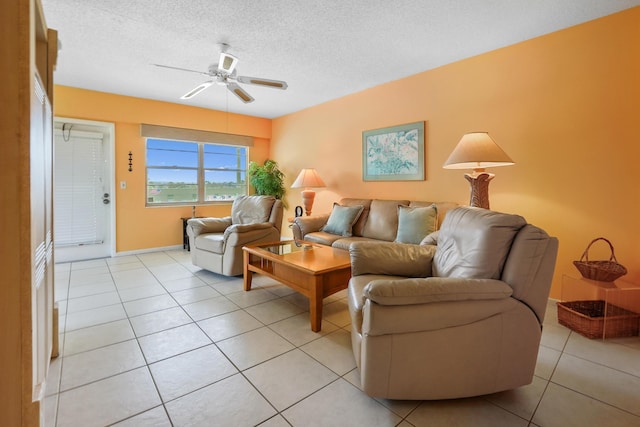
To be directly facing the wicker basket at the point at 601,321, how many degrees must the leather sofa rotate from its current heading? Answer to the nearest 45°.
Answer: approximately 90° to its left

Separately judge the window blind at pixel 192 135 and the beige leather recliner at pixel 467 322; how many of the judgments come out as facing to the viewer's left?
1

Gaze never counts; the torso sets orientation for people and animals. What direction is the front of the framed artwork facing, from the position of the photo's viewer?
facing the viewer and to the left of the viewer

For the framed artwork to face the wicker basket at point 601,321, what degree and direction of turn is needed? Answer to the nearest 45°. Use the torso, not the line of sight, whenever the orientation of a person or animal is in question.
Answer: approximately 90° to its left

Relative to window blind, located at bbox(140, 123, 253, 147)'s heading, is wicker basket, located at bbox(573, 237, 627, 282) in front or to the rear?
in front

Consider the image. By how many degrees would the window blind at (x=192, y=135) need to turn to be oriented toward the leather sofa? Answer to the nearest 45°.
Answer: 0° — it already faces it

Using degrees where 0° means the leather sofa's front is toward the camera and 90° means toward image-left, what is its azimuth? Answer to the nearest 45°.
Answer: approximately 45°

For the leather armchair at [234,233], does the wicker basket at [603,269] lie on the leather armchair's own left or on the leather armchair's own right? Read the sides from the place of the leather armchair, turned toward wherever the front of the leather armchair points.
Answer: on the leather armchair's own left

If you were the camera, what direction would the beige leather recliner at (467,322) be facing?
facing to the left of the viewer

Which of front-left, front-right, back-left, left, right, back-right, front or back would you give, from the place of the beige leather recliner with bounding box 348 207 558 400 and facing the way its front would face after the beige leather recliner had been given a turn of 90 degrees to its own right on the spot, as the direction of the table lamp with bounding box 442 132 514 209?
front
